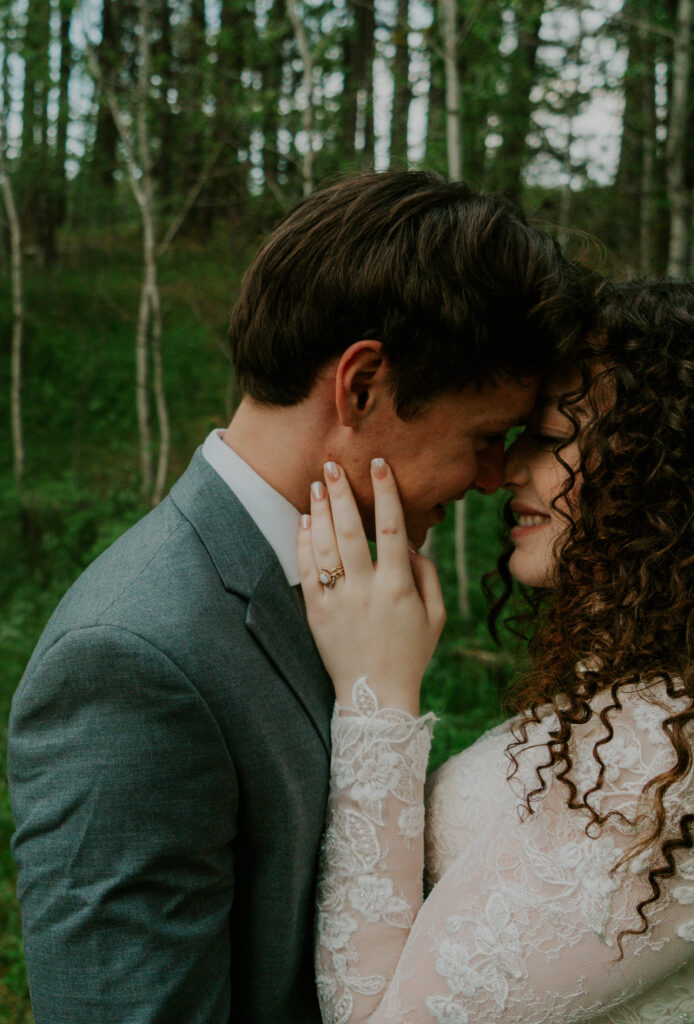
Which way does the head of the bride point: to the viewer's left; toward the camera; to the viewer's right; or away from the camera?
to the viewer's left

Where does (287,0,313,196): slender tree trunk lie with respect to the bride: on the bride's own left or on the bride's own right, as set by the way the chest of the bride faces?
on the bride's own right

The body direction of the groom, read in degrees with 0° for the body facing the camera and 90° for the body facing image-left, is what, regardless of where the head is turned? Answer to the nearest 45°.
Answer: approximately 270°

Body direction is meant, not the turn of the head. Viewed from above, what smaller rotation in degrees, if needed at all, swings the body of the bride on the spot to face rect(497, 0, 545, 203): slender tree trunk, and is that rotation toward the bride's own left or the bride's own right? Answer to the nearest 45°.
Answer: approximately 90° to the bride's own right

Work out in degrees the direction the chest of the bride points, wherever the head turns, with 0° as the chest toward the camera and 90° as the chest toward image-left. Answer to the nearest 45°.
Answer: approximately 90°

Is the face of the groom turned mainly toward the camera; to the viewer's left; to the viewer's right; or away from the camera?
to the viewer's right

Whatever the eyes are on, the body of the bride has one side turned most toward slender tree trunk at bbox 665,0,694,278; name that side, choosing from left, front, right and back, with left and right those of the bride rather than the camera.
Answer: right

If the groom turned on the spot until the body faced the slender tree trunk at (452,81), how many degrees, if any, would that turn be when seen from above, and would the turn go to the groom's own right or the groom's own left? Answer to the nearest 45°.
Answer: approximately 90° to the groom's own left

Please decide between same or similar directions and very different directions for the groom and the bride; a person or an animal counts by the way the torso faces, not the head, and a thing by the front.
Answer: very different directions

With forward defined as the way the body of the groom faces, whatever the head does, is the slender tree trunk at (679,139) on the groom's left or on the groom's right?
on the groom's left
